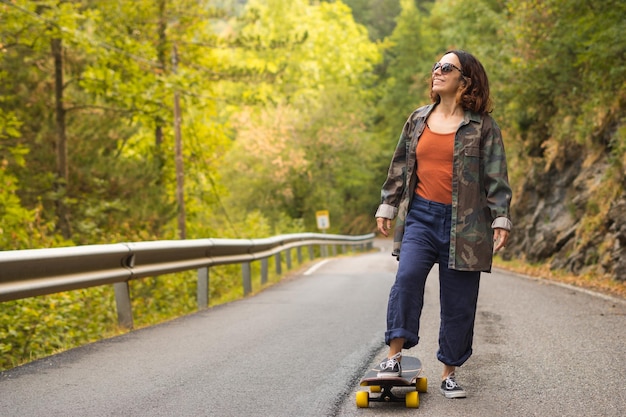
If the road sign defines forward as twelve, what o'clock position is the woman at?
The woman is roughly at 12 o'clock from the road sign.

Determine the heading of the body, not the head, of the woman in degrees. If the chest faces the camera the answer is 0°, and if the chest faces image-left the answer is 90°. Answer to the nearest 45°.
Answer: approximately 45°

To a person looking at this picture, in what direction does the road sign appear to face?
facing the viewer

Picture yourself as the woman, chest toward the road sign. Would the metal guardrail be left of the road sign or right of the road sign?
left

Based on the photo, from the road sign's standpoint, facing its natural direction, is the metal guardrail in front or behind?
in front

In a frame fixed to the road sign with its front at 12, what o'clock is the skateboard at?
The skateboard is roughly at 12 o'clock from the road sign.

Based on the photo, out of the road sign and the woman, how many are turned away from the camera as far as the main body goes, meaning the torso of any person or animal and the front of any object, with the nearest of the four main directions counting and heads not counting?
0
